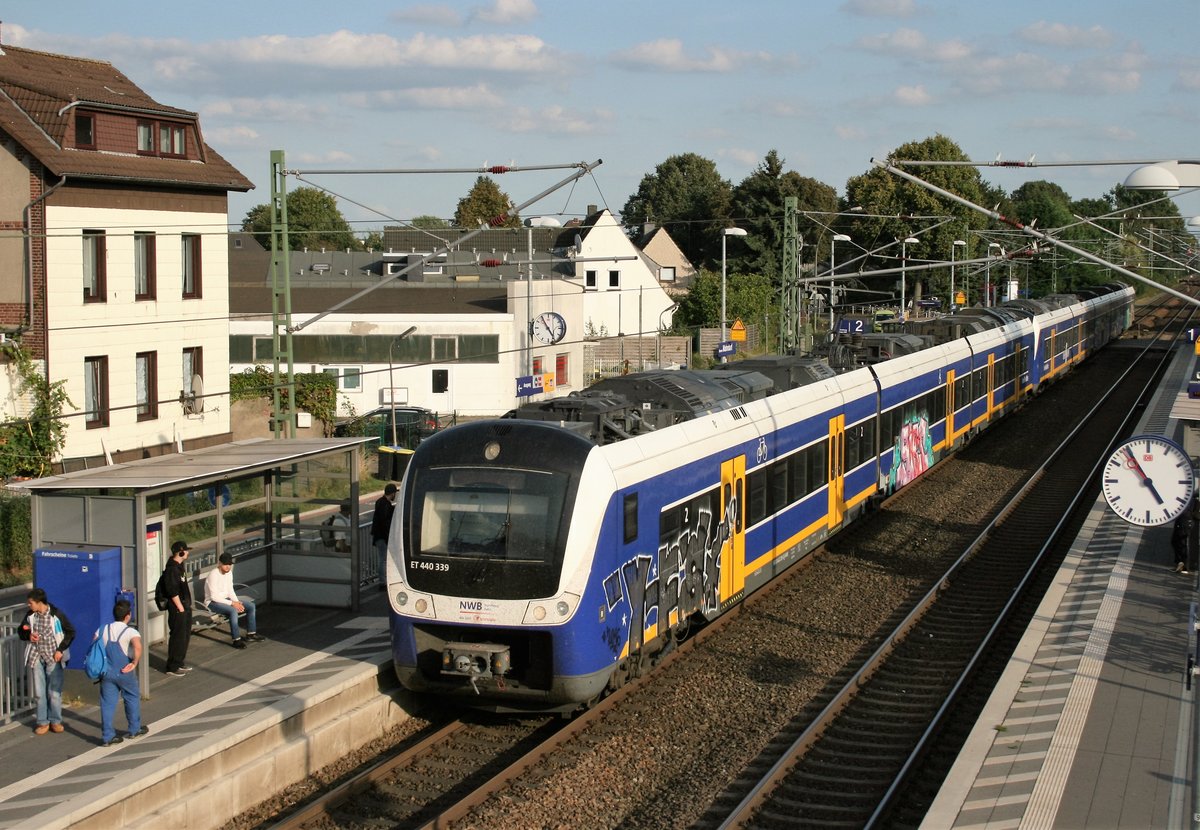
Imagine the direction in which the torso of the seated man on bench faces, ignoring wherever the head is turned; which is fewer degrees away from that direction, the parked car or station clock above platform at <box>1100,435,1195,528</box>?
the station clock above platform

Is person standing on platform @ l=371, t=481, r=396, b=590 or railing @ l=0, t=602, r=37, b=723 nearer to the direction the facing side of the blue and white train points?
the railing

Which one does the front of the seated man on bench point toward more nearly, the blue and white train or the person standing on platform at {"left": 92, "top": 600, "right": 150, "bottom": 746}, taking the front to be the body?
the blue and white train

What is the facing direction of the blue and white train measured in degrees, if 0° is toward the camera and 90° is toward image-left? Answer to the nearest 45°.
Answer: approximately 45°

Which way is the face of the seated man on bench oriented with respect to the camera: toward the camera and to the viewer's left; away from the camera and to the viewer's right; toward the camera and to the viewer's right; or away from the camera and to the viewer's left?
toward the camera and to the viewer's right

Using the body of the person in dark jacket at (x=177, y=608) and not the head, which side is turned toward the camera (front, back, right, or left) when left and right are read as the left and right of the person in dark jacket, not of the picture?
right

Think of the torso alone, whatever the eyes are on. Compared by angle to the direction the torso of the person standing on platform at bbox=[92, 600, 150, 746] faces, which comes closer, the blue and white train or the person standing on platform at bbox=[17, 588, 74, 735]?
the blue and white train

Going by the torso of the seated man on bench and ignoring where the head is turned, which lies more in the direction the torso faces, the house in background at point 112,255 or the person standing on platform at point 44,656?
the person standing on platform

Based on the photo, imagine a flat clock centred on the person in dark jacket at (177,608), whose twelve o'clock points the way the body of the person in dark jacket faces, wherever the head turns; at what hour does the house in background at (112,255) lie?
The house in background is roughly at 9 o'clock from the person in dark jacket.

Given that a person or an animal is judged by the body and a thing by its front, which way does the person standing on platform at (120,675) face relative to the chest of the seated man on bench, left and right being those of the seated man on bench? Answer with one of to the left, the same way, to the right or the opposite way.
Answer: to the left

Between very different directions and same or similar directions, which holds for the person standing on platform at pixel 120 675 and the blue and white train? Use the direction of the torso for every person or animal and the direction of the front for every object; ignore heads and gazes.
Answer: very different directions

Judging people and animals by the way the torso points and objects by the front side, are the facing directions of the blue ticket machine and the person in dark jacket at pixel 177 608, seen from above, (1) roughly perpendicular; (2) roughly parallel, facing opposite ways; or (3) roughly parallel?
roughly perpendicular
